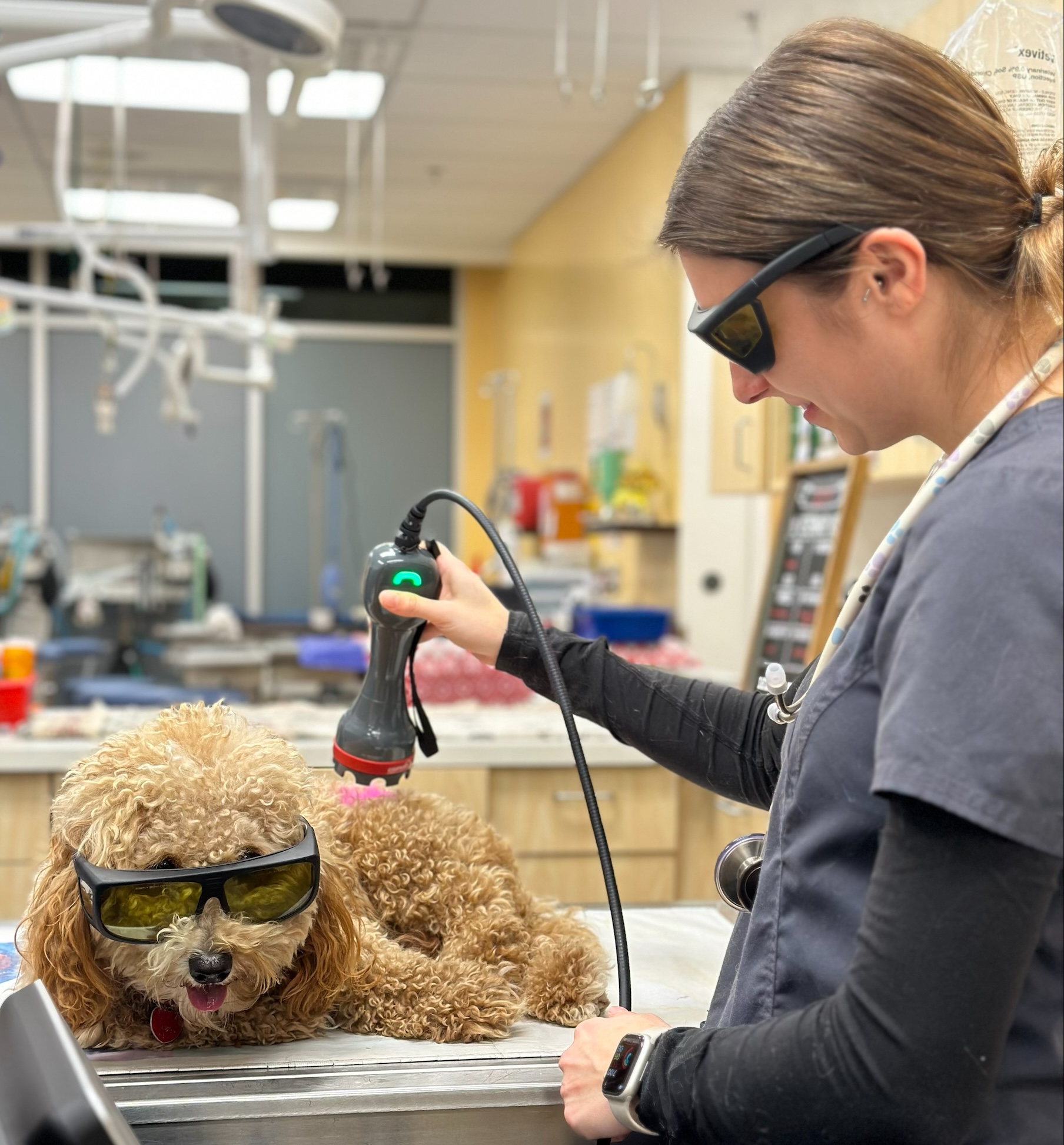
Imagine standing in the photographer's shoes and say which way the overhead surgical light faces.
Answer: facing the viewer and to the left of the viewer

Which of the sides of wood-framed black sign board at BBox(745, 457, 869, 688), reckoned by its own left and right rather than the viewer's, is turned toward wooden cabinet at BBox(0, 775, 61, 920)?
front

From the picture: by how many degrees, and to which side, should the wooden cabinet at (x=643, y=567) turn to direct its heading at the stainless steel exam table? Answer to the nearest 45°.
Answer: approximately 45° to its left

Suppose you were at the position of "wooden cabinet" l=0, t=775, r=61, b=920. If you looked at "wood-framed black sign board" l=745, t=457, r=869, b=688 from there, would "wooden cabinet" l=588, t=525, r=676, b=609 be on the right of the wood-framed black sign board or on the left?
left

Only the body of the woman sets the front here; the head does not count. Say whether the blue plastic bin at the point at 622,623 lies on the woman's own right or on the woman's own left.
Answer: on the woman's own right

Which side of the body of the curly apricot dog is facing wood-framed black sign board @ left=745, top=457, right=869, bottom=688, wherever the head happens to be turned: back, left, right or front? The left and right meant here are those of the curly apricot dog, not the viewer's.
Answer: back

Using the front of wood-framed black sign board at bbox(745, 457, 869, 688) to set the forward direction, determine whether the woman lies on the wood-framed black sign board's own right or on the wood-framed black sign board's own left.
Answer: on the wood-framed black sign board's own left

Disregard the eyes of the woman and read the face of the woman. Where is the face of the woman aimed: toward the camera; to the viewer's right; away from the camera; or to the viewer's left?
to the viewer's left

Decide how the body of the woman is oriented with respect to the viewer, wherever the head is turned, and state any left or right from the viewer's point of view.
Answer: facing to the left of the viewer
